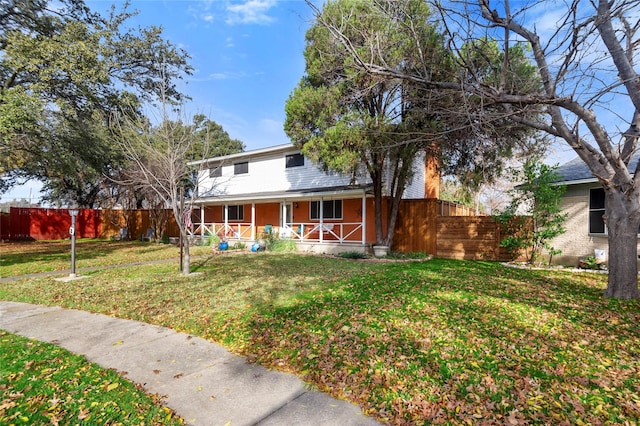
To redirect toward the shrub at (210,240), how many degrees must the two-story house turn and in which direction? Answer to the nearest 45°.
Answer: approximately 45° to its right

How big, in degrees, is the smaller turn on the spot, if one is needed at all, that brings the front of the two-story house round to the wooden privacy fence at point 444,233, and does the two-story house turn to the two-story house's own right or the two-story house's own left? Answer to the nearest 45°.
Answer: approximately 90° to the two-story house's own left

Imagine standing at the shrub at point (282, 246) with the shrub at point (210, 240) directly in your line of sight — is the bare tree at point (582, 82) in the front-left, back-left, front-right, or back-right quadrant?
back-left

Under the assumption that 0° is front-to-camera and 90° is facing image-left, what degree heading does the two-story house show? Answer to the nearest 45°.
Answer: approximately 45°

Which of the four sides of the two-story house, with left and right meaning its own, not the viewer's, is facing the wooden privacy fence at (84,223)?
right
